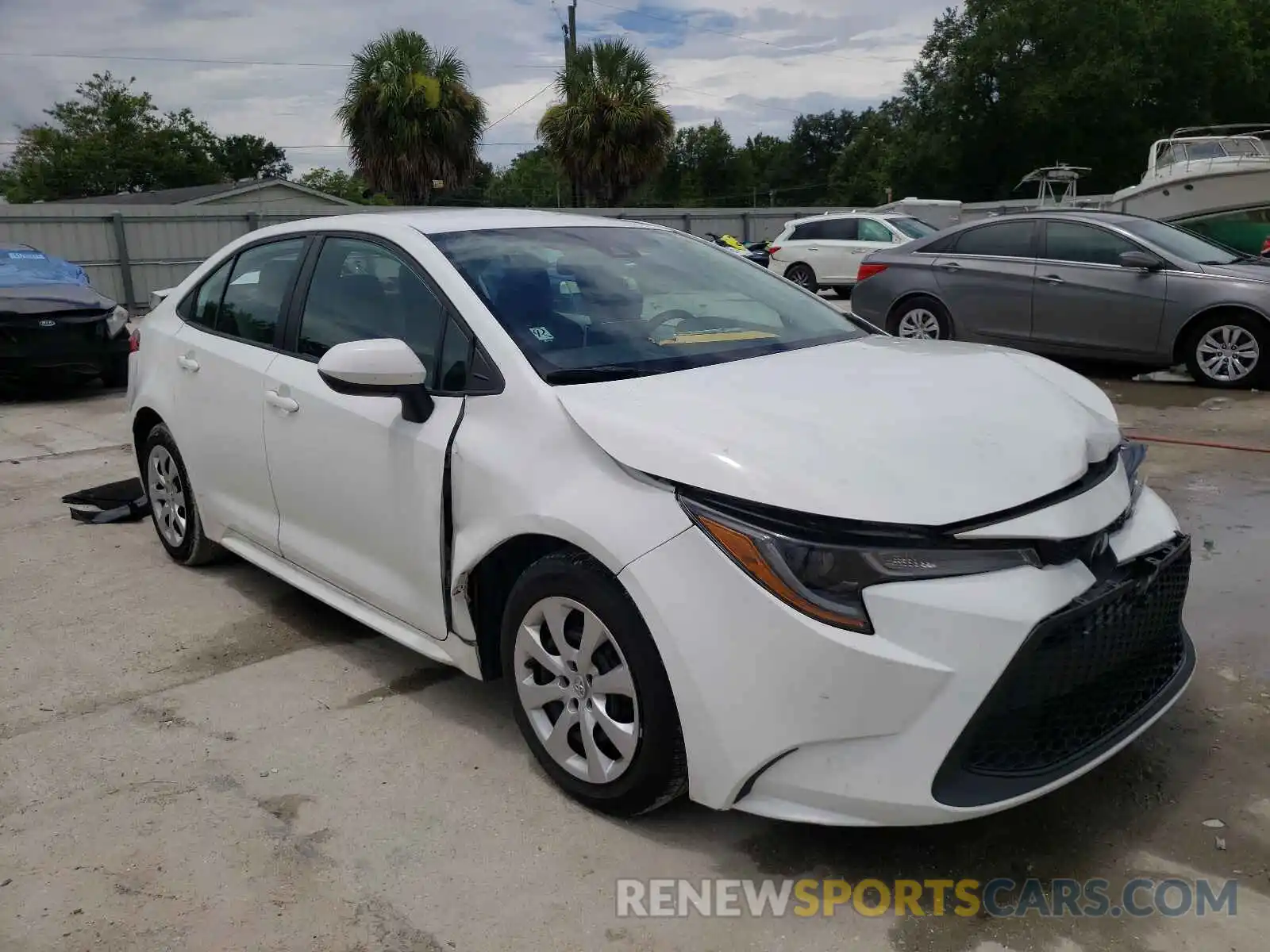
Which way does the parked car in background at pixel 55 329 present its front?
toward the camera

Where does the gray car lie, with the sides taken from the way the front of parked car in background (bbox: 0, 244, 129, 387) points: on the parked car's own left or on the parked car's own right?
on the parked car's own left

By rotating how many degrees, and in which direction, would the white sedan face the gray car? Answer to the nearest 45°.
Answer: approximately 90° to its left

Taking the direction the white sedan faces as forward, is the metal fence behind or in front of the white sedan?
behind

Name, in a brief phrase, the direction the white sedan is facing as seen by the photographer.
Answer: facing the viewer and to the right of the viewer

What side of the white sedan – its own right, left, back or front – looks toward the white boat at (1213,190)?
left

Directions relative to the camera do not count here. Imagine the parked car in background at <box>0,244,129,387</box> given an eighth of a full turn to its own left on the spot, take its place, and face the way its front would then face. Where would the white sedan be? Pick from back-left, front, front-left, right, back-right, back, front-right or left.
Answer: front-right
